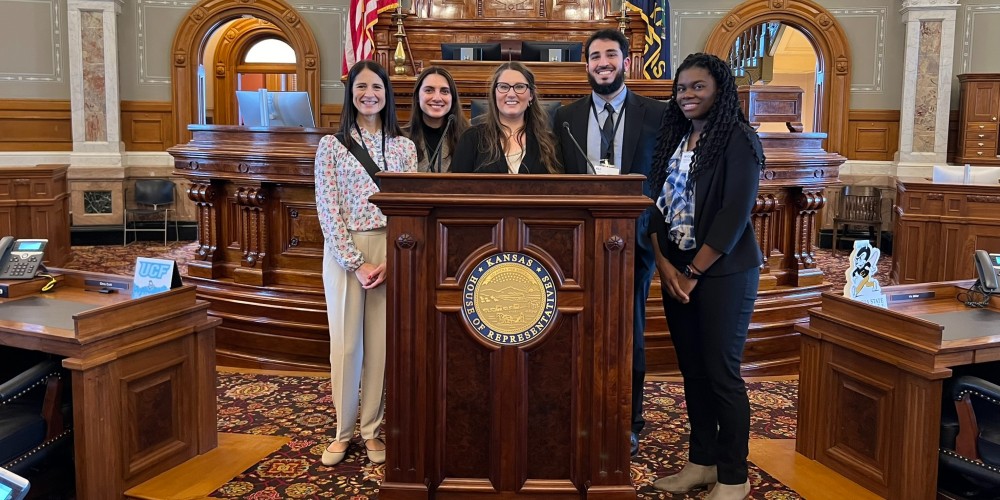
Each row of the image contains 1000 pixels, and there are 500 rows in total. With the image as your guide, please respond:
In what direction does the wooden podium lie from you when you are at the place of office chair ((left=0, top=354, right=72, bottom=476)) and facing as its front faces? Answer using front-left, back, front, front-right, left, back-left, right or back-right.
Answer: right

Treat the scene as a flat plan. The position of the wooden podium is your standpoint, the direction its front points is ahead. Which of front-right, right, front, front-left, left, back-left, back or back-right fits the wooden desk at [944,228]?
back-left

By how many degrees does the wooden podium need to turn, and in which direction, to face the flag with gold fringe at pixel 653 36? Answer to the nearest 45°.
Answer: approximately 180°

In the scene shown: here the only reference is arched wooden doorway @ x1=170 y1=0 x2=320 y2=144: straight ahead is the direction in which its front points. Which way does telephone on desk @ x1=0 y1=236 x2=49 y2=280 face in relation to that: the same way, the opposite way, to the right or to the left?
the same way

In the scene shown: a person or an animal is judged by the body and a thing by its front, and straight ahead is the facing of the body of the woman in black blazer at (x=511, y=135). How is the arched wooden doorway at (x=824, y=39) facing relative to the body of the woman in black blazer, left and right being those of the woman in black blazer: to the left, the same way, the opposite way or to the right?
the same way

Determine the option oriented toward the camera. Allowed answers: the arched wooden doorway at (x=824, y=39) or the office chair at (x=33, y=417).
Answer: the arched wooden doorway

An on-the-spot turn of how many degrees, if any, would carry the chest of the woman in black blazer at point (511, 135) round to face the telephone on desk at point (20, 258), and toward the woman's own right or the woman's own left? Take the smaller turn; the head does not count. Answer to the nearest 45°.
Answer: approximately 90° to the woman's own right

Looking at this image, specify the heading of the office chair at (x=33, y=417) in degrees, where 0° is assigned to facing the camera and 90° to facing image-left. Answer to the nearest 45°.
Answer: approximately 225°

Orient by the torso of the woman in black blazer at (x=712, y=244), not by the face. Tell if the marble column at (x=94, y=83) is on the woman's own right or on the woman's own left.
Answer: on the woman's own right

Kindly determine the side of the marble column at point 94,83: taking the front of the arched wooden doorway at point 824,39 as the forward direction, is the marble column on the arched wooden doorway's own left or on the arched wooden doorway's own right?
on the arched wooden doorway's own right

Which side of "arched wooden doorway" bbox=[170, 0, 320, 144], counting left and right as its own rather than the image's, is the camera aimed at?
front

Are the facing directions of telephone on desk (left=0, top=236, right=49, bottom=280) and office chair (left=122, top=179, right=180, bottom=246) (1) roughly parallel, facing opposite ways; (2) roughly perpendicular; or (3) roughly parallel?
roughly parallel

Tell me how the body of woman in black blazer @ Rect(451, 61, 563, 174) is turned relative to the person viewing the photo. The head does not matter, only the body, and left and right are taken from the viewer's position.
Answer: facing the viewer

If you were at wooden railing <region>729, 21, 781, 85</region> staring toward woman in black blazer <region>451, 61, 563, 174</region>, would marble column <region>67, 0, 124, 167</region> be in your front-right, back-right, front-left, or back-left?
front-right

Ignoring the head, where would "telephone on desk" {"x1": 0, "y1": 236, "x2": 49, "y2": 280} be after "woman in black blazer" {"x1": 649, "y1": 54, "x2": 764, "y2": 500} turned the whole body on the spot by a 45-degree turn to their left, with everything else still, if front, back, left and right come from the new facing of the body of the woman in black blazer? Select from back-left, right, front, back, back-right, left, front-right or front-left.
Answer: right

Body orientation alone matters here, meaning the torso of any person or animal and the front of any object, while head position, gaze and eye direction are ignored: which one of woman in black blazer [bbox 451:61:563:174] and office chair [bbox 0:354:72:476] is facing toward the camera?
the woman in black blazer

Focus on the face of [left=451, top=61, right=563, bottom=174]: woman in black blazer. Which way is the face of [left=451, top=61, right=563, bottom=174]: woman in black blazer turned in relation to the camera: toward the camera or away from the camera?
toward the camera

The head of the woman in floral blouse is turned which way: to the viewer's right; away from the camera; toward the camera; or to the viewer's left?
toward the camera

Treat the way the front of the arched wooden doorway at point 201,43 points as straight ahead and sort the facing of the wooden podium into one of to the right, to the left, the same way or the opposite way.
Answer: the same way

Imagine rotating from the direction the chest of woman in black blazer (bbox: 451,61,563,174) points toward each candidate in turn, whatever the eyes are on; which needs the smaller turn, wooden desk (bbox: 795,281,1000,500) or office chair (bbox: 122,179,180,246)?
the wooden desk

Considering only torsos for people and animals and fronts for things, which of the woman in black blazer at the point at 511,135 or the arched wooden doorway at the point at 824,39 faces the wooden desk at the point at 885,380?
the arched wooden doorway

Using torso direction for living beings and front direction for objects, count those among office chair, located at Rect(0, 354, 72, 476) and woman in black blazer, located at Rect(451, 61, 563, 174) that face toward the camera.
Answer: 1
